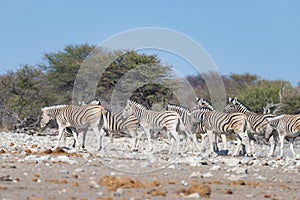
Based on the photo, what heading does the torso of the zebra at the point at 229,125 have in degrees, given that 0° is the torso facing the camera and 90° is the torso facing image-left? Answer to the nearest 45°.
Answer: approximately 90°

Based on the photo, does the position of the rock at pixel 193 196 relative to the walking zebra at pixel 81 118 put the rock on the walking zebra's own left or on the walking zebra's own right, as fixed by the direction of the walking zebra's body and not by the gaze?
on the walking zebra's own left

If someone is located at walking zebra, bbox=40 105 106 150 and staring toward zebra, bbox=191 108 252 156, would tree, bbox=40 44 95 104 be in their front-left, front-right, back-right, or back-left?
back-left

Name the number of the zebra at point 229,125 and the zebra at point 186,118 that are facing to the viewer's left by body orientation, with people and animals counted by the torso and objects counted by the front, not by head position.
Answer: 2

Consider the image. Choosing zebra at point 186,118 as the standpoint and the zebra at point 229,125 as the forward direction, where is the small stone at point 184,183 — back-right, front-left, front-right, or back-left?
front-right

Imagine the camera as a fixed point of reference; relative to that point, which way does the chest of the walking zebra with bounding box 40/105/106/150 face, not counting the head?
to the viewer's left

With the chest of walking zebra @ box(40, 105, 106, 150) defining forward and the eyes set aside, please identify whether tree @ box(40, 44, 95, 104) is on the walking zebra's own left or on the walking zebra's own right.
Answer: on the walking zebra's own right

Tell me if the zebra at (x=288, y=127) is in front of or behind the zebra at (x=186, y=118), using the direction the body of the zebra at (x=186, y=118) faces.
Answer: behind

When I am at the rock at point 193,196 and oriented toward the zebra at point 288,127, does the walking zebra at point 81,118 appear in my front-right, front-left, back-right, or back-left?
front-left

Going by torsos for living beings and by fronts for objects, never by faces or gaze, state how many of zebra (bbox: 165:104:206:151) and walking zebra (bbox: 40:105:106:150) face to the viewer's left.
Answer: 2

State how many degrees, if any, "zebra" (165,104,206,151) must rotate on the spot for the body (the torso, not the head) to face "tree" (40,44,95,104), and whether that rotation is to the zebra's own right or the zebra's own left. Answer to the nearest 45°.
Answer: approximately 45° to the zebra's own right

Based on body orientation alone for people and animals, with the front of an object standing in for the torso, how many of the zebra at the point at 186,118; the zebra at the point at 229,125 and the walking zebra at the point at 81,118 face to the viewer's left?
3

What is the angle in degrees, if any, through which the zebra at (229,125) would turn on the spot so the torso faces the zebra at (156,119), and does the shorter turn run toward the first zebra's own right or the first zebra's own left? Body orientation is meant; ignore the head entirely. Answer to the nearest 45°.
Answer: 0° — it already faces it

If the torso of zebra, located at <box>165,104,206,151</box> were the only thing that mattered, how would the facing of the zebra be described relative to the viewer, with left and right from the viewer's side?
facing to the left of the viewer

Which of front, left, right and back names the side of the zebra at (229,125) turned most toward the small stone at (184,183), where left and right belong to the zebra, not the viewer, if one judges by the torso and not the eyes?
left
